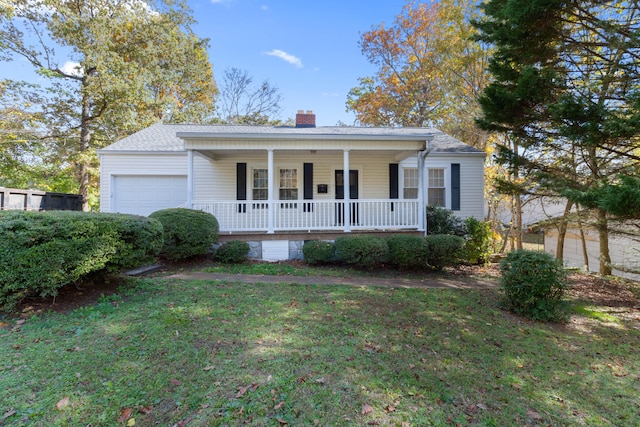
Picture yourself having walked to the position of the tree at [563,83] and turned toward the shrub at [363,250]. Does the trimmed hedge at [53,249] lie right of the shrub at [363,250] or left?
left

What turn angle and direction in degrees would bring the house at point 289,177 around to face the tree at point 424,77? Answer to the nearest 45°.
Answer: approximately 135° to its left

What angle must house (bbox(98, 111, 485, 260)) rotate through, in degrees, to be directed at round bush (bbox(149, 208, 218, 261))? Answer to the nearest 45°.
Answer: approximately 45° to its right

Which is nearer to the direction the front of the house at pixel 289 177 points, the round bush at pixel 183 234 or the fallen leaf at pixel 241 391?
the fallen leaf

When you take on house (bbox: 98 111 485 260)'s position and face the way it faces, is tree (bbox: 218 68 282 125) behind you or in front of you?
behind

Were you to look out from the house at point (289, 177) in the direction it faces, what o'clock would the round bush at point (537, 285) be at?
The round bush is roughly at 11 o'clock from the house.

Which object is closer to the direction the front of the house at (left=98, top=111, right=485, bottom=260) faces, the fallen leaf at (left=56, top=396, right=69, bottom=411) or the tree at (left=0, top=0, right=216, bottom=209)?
the fallen leaf

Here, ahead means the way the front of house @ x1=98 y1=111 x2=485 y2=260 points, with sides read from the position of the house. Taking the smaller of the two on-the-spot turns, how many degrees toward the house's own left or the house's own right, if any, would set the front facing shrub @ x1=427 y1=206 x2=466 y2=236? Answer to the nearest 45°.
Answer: approximately 90° to the house's own left

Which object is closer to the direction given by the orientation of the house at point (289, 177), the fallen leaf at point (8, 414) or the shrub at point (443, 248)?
the fallen leaf

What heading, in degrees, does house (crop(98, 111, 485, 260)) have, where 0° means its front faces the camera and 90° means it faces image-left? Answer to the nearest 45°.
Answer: approximately 0°

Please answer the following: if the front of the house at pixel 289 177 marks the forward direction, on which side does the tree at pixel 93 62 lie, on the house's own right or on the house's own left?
on the house's own right

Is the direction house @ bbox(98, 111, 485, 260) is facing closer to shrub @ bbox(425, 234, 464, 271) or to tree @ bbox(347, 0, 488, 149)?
the shrub

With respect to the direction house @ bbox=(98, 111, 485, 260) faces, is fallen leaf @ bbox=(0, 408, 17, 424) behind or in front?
in front

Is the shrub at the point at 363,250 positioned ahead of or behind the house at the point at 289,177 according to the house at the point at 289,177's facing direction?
ahead

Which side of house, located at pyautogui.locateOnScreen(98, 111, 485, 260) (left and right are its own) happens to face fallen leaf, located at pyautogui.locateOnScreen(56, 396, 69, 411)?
front

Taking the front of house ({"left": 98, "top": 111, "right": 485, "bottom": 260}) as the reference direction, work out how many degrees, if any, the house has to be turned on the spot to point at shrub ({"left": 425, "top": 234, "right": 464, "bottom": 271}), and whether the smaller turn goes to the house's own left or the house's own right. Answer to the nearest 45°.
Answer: approximately 45° to the house's own left

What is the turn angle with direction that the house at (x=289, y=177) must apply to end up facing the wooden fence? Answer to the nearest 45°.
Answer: approximately 90° to its right
